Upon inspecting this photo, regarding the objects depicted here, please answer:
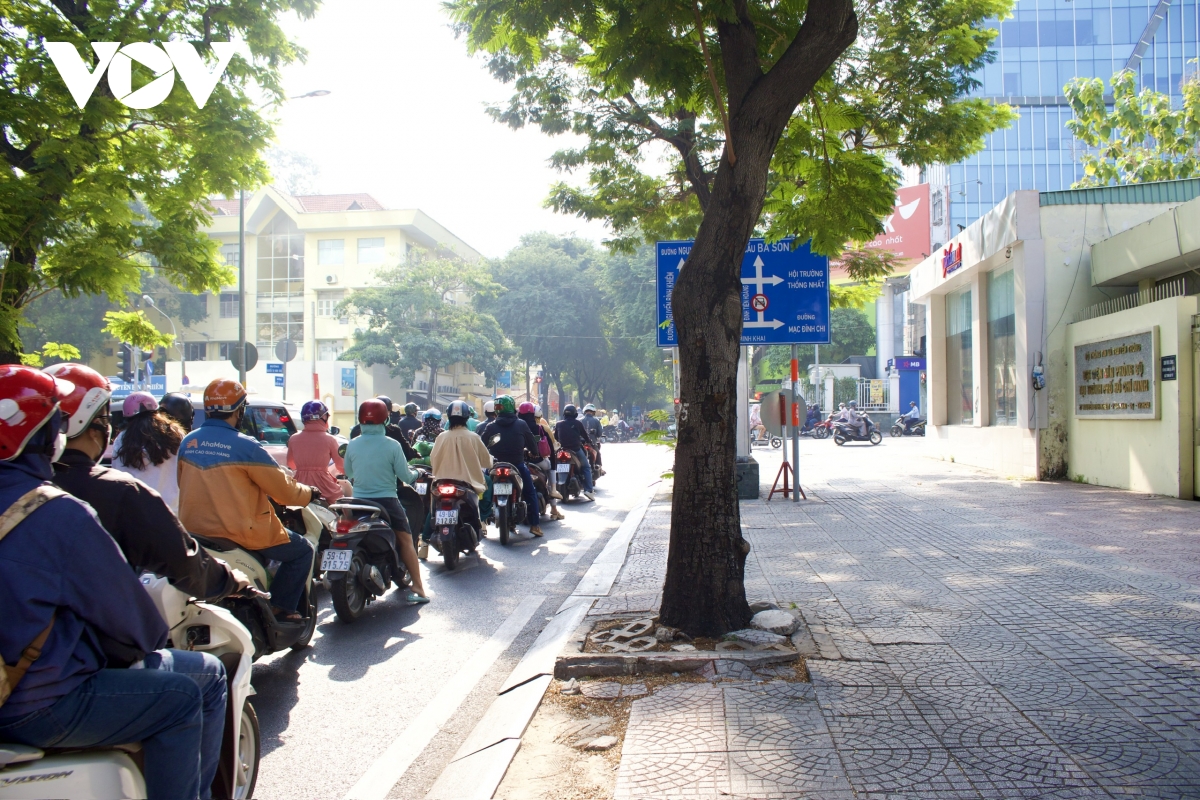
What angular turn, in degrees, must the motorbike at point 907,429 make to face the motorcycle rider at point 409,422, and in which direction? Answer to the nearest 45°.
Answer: approximately 90° to its left

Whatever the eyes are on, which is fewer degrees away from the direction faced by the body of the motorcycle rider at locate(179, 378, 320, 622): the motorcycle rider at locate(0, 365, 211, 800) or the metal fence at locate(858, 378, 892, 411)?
the metal fence

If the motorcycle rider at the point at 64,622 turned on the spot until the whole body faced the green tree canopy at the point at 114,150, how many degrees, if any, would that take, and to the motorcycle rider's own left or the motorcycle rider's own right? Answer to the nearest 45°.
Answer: approximately 45° to the motorcycle rider's own left

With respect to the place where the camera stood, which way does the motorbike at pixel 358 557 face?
facing away from the viewer and to the right of the viewer

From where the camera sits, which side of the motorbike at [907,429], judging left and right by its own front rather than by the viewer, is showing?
left

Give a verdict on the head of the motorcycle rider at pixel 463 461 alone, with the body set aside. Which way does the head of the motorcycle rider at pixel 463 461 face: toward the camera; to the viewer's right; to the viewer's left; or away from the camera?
away from the camera

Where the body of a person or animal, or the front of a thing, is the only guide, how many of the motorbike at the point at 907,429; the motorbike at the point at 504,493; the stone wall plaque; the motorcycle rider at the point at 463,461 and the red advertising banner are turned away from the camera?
2

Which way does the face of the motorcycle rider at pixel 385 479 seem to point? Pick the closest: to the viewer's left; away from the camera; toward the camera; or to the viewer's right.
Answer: away from the camera

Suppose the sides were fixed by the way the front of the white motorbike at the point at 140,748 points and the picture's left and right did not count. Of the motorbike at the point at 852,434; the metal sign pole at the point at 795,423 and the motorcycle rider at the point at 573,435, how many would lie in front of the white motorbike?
3

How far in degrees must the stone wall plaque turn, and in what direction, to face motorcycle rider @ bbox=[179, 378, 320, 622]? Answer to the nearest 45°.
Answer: approximately 45° to its left

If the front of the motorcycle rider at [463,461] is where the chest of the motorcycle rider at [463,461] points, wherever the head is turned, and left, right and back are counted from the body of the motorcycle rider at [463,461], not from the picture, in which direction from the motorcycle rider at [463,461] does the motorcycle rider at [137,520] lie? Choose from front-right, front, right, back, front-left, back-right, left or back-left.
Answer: back

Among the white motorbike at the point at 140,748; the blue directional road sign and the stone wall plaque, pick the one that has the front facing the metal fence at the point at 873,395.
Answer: the white motorbike

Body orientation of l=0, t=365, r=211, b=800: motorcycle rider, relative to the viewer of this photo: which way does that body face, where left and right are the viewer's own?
facing away from the viewer and to the right of the viewer

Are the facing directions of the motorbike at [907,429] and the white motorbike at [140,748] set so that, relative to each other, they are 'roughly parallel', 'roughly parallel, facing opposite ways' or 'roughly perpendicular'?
roughly perpendicular
